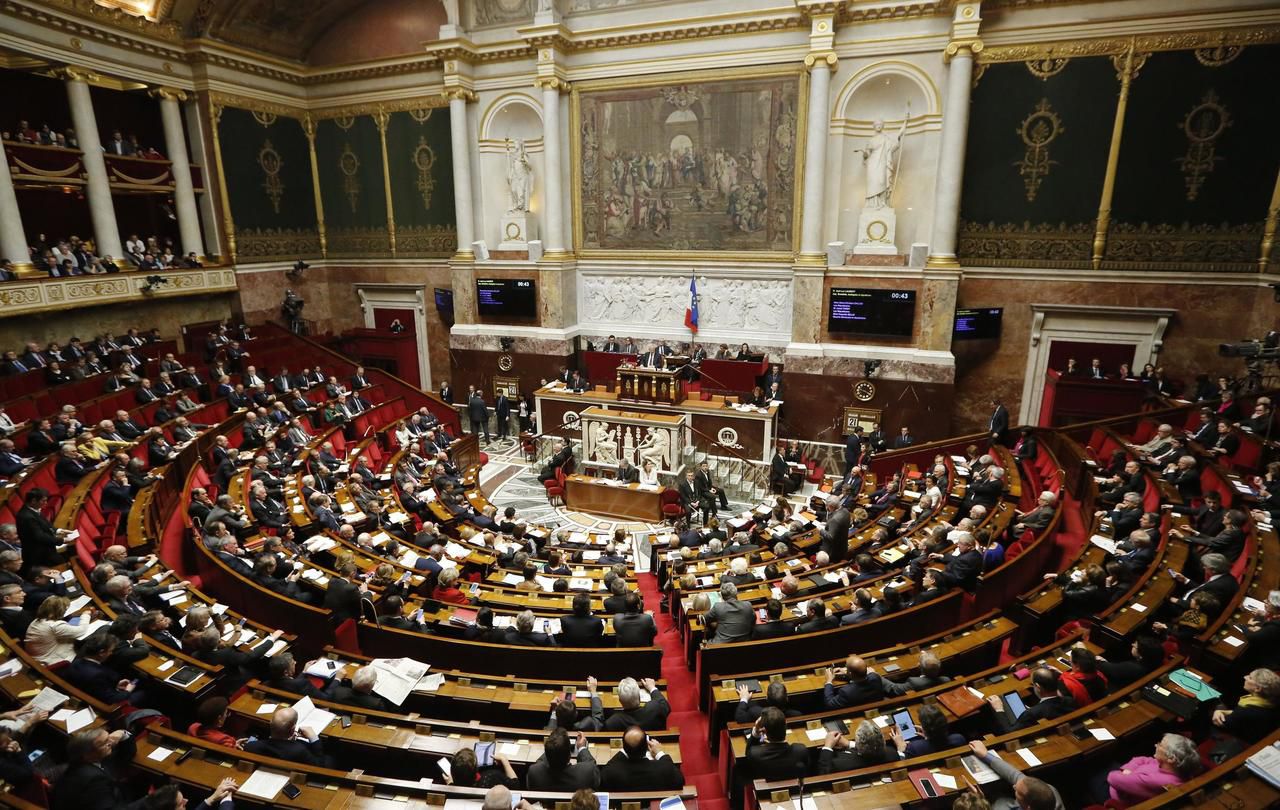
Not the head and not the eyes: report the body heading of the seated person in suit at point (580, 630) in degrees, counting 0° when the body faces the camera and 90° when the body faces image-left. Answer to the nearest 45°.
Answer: approximately 180°

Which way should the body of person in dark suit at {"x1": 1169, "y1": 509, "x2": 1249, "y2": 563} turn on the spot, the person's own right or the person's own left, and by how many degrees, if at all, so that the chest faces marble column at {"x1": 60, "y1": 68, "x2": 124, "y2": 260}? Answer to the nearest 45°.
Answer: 0° — they already face it

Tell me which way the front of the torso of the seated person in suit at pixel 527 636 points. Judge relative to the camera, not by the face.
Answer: away from the camera

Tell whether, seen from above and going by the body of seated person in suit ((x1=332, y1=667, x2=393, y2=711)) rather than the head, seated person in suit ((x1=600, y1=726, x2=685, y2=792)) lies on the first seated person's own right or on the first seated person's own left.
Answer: on the first seated person's own right

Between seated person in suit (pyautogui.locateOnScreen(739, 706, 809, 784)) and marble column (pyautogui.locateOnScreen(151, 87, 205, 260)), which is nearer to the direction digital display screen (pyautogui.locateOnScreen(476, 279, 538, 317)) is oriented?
the seated person in suit

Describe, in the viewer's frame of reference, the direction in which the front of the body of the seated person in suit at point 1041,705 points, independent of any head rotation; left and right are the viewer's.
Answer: facing away from the viewer and to the left of the viewer

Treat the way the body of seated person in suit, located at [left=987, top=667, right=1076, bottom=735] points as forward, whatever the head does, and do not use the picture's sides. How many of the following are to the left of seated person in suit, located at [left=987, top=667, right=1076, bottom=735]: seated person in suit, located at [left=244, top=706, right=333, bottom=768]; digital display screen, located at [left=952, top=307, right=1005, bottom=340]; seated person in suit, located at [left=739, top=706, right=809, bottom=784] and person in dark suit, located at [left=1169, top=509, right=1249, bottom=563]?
2

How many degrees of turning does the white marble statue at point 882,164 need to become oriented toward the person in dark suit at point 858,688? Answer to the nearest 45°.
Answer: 0° — it already faces them

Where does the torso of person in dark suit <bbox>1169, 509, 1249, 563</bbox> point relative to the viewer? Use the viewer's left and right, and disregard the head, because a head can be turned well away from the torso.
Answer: facing to the left of the viewer

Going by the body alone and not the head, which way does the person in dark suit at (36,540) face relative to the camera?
to the viewer's right

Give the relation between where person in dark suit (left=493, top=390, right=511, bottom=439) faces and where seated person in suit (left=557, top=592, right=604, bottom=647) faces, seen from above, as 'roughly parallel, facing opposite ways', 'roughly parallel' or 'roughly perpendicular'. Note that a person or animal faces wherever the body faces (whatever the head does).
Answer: roughly parallel, facing opposite ways

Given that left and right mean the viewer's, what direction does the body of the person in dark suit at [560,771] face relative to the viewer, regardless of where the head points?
facing away from the viewer

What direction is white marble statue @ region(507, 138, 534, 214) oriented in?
toward the camera

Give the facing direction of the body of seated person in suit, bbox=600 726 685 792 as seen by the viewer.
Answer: away from the camera

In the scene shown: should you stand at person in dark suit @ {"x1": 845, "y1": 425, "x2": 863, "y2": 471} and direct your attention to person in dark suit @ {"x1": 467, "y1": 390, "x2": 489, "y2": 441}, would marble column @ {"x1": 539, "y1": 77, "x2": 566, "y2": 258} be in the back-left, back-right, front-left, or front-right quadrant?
front-right

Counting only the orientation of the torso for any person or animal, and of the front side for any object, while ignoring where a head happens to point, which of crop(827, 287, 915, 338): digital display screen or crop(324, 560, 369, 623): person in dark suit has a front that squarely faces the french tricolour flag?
the person in dark suit

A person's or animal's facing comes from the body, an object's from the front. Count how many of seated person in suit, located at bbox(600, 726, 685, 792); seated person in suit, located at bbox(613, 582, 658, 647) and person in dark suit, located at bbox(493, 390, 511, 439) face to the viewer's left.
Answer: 0

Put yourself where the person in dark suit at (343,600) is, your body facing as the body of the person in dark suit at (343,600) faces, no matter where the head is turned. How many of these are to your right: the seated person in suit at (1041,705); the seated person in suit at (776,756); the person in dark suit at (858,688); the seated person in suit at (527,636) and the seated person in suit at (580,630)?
5

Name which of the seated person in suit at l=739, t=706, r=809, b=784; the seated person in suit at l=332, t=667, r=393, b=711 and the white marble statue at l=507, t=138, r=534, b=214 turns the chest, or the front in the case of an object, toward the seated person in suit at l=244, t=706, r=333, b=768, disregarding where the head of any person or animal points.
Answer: the white marble statue

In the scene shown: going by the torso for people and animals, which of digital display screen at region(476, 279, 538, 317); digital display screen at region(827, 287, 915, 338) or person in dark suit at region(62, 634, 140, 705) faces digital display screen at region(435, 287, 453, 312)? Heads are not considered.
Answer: the person in dark suit
